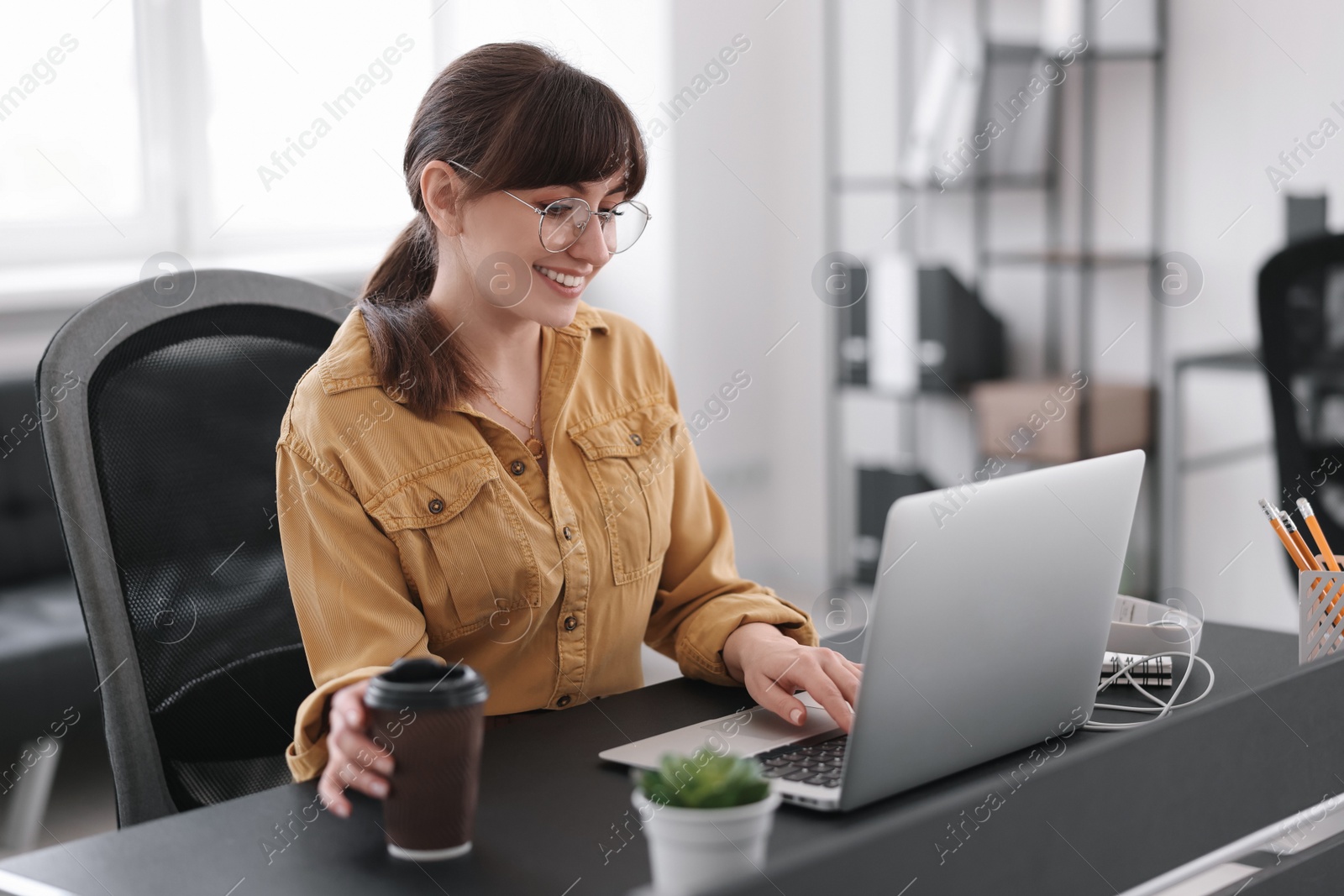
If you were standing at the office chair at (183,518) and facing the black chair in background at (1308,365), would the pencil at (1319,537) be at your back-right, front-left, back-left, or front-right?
front-right

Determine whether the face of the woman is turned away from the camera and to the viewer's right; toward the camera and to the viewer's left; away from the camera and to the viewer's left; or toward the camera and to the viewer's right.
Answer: toward the camera and to the viewer's right

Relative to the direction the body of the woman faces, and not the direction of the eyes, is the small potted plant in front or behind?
in front

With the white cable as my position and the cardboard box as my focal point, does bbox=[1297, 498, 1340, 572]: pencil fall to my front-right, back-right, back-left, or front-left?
front-right

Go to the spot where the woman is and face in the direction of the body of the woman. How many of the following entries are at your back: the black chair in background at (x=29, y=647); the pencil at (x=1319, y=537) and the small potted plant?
1

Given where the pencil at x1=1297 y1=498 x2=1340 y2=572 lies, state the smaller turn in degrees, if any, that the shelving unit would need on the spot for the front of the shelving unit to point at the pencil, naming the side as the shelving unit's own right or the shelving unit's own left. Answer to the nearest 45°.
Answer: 0° — it already faces it

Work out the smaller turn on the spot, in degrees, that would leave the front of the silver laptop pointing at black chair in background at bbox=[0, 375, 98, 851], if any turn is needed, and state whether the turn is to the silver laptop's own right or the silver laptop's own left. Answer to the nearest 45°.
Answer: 0° — it already faces it

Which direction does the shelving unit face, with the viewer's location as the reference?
facing the viewer

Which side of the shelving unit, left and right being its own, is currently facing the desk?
front

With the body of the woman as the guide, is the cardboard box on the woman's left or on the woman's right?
on the woman's left

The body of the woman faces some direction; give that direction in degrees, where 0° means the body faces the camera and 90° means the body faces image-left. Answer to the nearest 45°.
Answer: approximately 315°
